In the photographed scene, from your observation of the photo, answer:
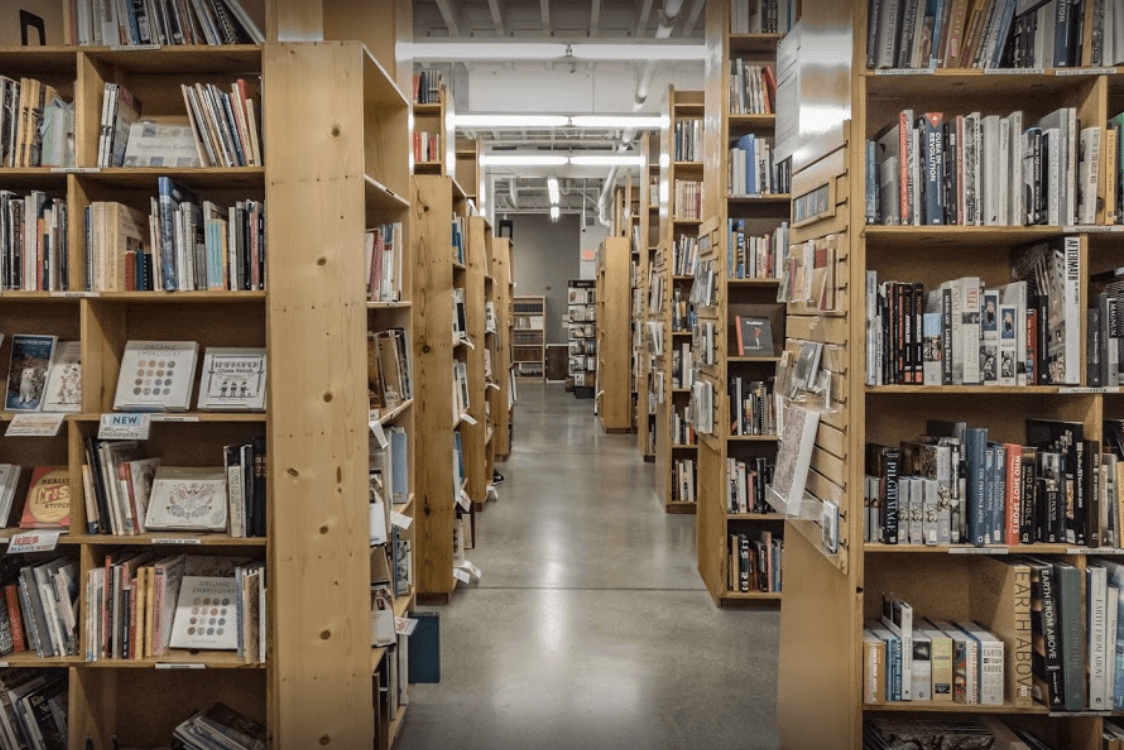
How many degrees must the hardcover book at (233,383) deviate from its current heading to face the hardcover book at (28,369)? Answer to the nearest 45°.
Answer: approximately 135° to its right

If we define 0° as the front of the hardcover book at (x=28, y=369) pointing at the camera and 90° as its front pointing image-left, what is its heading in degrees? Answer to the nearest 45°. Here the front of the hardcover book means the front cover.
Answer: approximately 0°

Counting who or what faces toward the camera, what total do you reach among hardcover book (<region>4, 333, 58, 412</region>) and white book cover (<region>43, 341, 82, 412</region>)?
2

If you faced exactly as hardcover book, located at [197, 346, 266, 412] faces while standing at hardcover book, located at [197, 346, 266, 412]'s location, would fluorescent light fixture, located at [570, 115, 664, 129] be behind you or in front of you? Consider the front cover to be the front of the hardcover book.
behind

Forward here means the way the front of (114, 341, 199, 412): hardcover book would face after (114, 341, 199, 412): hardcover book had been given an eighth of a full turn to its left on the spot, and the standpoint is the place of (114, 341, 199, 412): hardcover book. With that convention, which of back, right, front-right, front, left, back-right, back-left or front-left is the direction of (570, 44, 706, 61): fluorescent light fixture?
left

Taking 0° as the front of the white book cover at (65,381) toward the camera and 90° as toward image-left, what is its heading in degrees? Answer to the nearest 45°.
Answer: approximately 0°
